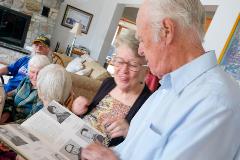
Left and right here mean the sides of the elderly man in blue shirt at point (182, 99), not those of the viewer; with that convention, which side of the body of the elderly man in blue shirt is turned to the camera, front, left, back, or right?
left

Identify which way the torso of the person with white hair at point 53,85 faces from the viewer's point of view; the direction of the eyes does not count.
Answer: away from the camera

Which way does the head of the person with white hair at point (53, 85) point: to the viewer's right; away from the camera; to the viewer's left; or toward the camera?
away from the camera

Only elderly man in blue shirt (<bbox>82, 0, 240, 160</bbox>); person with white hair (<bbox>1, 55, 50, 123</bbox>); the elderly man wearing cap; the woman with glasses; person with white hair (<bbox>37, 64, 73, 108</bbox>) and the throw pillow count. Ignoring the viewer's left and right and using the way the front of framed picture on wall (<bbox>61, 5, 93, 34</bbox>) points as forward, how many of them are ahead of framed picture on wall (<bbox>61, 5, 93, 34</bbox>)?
6

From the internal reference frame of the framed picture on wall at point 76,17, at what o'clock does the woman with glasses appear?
The woman with glasses is roughly at 12 o'clock from the framed picture on wall.

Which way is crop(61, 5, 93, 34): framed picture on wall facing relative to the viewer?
toward the camera

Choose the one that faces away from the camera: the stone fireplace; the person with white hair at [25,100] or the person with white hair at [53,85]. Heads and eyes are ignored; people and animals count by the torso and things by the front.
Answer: the person with white hair at [53,85]

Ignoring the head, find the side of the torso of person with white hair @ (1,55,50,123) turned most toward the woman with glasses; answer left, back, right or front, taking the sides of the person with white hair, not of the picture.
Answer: front

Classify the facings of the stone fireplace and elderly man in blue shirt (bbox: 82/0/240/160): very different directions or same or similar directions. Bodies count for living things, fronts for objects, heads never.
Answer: very different directions

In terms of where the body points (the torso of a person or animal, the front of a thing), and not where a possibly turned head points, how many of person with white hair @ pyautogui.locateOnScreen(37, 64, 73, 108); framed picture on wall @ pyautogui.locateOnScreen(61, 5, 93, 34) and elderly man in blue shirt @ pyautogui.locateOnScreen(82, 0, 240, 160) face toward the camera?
1

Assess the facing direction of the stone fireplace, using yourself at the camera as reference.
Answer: facing the viewer and to the right of the viewer

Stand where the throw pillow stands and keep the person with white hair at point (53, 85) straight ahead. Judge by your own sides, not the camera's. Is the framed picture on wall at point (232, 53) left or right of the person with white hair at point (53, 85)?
left
